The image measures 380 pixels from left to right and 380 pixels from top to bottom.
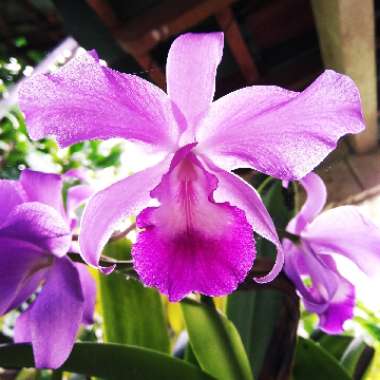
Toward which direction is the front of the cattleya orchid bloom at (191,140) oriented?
toward the camera

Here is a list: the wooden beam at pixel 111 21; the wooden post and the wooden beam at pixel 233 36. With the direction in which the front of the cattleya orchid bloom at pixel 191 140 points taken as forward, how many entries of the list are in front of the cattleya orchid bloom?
0

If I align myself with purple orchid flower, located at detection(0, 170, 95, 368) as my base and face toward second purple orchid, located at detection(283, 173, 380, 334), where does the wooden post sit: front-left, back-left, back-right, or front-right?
front-left

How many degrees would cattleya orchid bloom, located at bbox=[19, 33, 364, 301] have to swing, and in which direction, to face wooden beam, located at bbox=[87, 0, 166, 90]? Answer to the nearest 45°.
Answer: approximately 180°

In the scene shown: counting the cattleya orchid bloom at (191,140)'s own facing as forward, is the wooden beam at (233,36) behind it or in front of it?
behind

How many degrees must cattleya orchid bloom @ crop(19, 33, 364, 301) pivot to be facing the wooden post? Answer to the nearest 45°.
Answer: approximately 135° to its left
